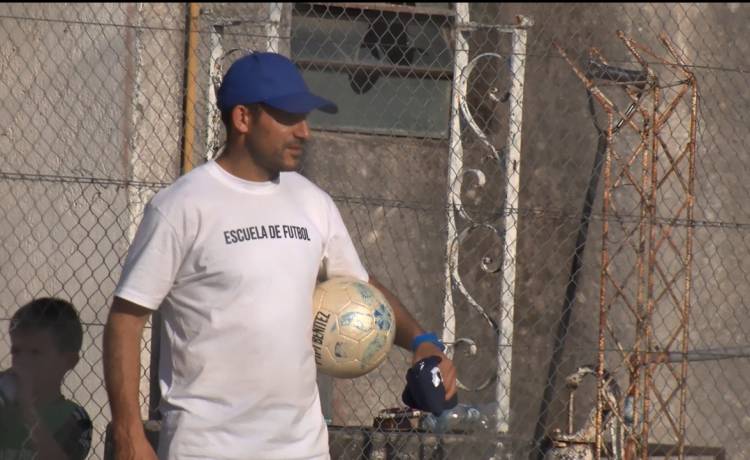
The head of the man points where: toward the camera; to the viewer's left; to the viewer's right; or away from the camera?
to the viewer's right

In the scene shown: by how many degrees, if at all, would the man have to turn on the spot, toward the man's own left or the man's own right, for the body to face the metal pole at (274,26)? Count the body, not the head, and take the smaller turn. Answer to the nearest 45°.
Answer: approximately 135° to the man's own left

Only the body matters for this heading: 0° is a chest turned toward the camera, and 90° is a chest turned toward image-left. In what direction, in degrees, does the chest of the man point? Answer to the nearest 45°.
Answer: approximately 315°

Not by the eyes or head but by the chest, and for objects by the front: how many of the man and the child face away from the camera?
0

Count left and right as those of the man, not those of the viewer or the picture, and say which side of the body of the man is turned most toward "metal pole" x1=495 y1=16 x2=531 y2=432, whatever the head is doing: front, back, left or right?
left

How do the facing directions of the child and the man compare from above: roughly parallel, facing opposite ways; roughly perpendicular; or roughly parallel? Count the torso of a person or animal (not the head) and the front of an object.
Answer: roughly perpendicular
